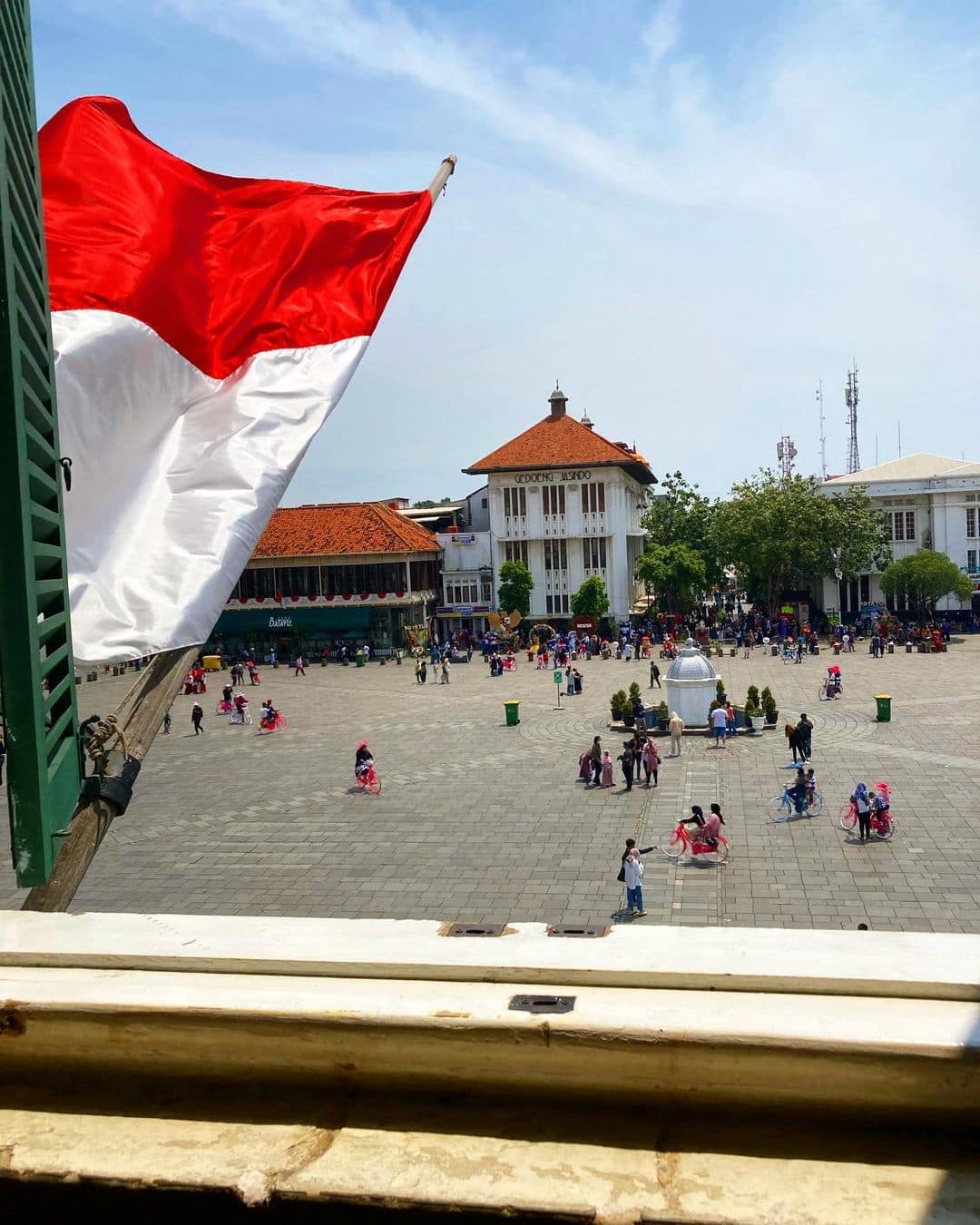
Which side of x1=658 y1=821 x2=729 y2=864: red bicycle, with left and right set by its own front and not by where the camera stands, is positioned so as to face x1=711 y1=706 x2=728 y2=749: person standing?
right

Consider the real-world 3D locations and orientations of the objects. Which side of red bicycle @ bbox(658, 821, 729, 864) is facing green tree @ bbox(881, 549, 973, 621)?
right

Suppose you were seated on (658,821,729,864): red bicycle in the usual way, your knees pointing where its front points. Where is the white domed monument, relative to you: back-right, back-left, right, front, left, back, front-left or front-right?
right

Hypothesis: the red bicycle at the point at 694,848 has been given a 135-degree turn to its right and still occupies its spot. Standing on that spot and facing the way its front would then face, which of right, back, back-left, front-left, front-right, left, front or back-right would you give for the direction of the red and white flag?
back-right

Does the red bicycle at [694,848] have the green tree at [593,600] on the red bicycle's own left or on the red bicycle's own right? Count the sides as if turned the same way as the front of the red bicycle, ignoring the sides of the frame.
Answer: on the red bicycle's own right

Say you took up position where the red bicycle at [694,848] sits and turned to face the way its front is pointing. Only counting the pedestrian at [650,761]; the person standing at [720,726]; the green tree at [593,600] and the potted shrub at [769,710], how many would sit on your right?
4

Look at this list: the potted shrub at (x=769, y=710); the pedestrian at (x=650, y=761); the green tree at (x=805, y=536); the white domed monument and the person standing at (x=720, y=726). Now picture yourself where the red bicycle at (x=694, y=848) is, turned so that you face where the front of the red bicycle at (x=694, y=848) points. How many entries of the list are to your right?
5

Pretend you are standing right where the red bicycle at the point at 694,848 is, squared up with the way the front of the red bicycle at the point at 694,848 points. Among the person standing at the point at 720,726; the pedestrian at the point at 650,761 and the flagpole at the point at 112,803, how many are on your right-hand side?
2

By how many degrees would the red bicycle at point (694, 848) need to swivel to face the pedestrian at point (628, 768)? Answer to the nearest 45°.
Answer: approximately 90° to its right

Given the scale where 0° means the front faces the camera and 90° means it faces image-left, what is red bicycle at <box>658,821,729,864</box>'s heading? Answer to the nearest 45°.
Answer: approximately 90°

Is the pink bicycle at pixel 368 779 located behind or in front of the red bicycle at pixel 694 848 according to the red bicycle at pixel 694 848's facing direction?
in front

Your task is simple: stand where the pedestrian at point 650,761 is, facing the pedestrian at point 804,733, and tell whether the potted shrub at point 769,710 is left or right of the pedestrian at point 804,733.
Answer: left

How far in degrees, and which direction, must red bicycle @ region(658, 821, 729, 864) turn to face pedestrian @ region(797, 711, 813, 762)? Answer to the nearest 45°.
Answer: approximately 90° to its right

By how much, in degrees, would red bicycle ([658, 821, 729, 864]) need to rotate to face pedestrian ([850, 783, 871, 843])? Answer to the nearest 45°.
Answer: approximately 180°

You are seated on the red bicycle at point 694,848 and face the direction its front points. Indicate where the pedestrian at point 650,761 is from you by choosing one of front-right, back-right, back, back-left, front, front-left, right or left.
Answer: right
